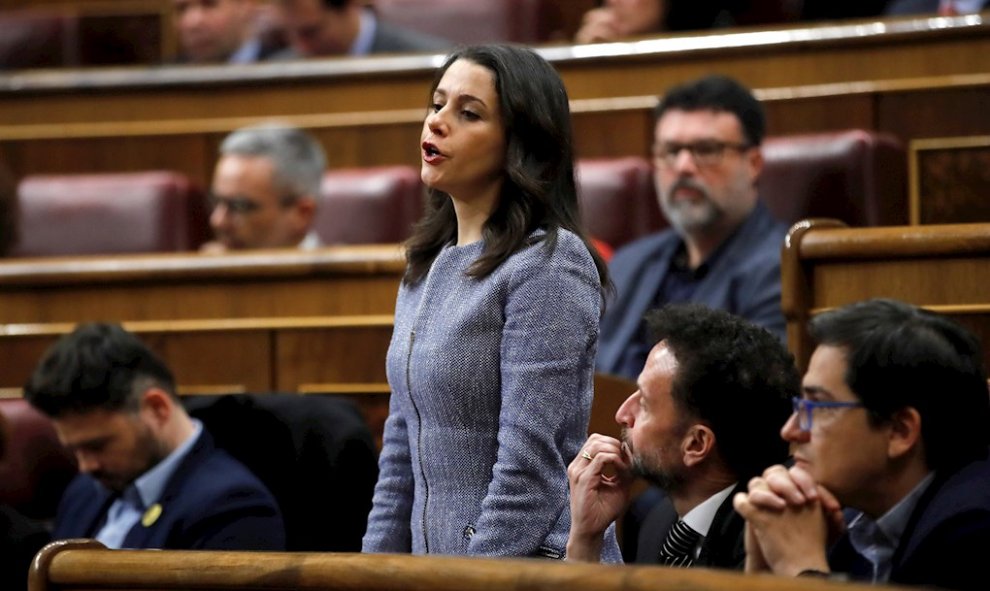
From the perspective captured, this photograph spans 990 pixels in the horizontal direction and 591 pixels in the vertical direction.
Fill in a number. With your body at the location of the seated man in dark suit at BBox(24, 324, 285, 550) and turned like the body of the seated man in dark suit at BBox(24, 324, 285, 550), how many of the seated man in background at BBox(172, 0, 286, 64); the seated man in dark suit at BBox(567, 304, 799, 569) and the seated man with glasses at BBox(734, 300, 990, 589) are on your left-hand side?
2

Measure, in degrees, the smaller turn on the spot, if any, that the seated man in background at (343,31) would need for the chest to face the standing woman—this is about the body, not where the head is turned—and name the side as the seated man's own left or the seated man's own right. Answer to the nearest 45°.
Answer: approximately 45° to the seated man's own left

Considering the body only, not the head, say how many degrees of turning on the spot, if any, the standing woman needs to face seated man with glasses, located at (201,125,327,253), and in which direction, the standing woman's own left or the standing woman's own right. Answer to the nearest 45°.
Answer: approximately 135° to the standing woman's own right

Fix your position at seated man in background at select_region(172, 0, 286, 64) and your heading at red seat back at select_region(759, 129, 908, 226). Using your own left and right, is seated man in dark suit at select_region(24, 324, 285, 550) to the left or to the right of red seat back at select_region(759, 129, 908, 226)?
right

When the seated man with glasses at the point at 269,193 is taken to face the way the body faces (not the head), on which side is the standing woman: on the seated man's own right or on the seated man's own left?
on the seated man's own left

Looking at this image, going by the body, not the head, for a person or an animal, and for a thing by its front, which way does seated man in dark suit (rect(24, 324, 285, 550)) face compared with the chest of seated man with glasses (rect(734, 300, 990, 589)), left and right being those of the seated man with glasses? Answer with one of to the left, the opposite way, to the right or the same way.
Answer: to the left

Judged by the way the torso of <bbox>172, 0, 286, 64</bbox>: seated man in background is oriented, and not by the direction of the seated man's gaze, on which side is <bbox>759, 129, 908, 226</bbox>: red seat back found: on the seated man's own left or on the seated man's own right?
on the seated man's own left
